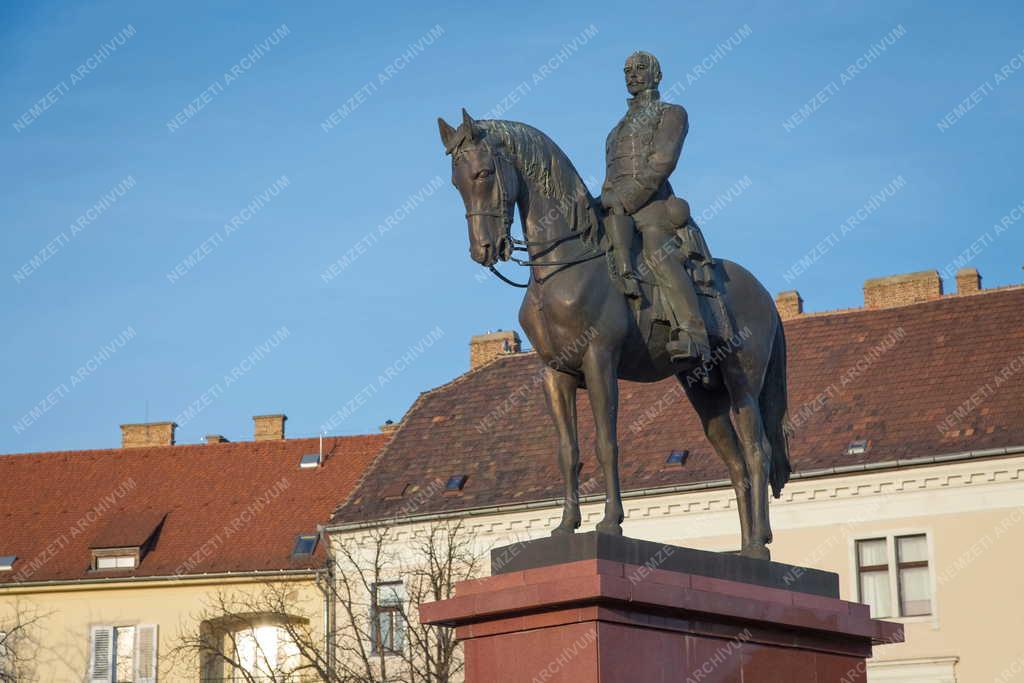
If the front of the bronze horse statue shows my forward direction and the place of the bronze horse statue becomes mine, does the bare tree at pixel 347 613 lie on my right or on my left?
on my right

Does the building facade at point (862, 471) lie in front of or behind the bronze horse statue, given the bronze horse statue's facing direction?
behind

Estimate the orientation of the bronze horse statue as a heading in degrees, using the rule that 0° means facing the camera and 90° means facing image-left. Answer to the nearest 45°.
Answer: approximately 45°

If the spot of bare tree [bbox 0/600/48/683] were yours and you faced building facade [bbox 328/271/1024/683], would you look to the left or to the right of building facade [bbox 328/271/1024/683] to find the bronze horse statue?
right

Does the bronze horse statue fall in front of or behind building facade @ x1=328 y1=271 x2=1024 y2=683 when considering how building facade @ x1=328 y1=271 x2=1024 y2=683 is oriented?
in front
